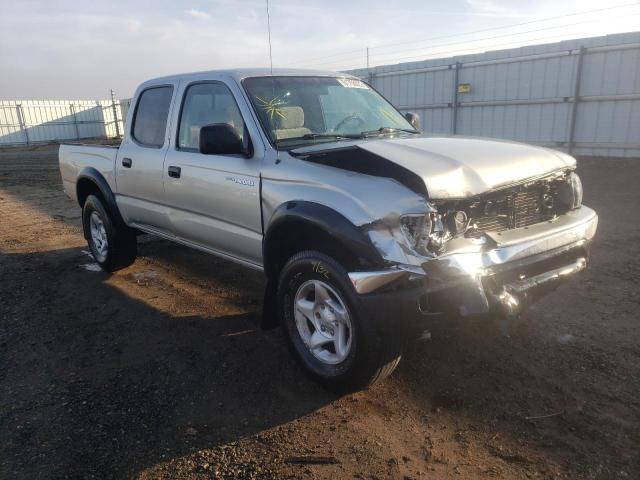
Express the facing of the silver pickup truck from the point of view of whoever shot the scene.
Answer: facing the viewer and to the right of the viewer

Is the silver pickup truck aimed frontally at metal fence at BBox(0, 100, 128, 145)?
no

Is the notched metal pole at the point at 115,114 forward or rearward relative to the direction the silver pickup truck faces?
rearward
